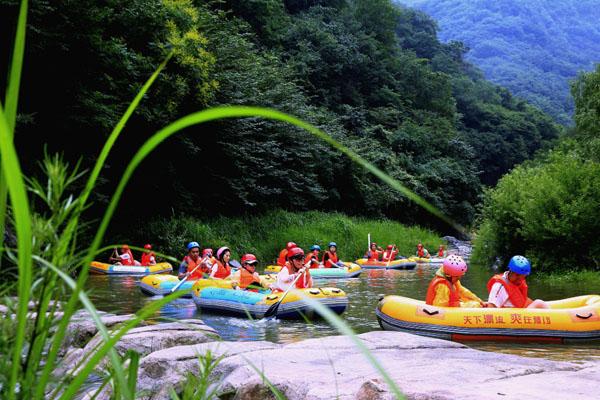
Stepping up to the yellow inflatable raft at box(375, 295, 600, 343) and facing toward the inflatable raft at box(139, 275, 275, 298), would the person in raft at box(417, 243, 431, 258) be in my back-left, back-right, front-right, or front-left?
front-right

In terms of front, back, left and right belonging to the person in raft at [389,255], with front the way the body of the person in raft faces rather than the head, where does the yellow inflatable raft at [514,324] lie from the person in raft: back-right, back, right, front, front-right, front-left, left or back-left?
front-left

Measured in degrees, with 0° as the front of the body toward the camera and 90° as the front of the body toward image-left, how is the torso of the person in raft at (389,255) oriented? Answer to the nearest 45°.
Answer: approximately 45°

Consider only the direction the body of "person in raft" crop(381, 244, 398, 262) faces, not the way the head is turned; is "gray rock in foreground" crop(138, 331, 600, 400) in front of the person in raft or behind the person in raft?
in front

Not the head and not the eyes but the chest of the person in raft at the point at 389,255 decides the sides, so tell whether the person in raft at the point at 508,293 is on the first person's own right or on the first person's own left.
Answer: on the first person's own left

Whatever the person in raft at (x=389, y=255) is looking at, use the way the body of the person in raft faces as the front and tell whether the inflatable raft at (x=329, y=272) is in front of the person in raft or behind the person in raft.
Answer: in front
